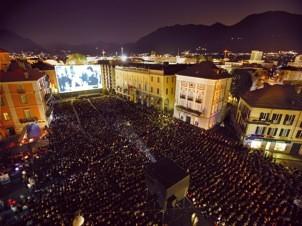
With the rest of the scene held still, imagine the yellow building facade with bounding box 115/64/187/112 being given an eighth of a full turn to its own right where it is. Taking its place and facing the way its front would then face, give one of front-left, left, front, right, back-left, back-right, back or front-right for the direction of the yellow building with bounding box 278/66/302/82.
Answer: back

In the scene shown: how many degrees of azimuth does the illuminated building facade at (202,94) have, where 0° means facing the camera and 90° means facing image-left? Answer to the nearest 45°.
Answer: approximately 45°

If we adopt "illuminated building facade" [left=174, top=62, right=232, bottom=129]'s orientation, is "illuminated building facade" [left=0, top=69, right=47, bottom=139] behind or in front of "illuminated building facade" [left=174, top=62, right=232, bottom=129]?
in front

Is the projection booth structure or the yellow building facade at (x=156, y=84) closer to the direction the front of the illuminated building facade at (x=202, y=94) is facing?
the projection booth structure

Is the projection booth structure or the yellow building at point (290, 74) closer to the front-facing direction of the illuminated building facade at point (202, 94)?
the projection booth structure

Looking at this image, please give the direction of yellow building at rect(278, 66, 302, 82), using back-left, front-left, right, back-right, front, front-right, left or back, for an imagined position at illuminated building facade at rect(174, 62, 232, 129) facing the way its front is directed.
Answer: back

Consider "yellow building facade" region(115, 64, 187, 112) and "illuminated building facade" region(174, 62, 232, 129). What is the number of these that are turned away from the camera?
0

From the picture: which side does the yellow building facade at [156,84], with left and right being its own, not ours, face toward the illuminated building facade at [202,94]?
left
